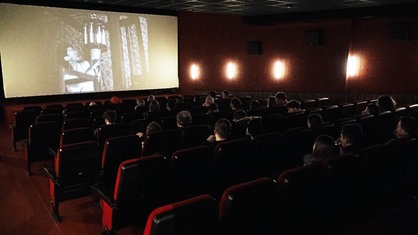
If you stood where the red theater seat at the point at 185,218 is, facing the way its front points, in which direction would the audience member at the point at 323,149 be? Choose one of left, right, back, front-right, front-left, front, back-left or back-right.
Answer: right

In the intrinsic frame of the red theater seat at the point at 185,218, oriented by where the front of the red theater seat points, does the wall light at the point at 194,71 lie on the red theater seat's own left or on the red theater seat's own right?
on the red theater seat's own right

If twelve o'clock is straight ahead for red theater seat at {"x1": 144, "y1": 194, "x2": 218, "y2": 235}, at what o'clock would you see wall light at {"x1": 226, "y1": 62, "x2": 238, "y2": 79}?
The wall light is roughly at 2 o'clock from the red theater seat.

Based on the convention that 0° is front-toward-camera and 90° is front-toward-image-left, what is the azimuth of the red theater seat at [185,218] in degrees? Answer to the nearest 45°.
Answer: approximately 135°

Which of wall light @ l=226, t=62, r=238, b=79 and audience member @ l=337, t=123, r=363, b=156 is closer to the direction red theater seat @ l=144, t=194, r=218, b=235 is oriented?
the wall light

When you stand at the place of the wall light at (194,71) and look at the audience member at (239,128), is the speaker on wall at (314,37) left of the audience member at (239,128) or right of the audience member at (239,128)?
left

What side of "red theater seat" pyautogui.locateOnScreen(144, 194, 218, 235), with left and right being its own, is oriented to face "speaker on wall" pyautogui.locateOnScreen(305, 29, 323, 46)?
right

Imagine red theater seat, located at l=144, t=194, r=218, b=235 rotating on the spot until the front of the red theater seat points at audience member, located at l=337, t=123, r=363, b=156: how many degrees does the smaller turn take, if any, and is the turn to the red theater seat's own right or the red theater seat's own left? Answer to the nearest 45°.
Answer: approximately 90° to the red theater seat's own right

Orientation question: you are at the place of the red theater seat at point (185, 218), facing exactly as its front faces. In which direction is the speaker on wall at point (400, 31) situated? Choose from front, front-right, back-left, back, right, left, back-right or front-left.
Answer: right

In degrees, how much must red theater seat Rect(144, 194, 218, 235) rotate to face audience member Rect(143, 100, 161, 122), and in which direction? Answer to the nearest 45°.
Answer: approximately 45° to its right

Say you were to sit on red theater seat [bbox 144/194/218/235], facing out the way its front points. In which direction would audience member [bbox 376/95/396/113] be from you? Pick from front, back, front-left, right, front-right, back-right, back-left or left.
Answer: right

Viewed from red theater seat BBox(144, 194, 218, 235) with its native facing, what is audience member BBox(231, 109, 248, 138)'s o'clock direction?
The audience member is roughly at 2 o'clock from the red theater seat.
